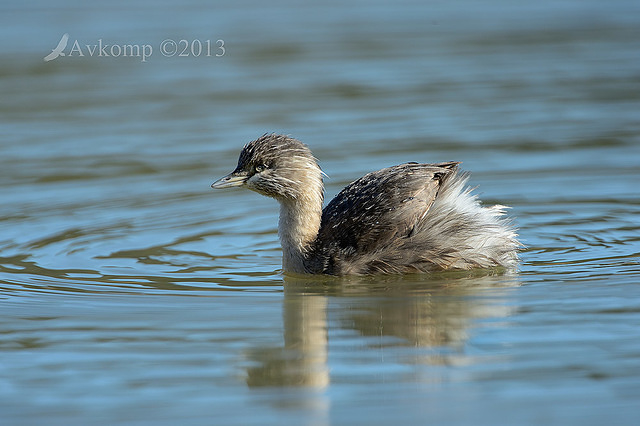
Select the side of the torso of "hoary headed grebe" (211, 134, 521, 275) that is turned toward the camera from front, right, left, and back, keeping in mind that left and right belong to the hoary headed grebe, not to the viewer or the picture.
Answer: left
